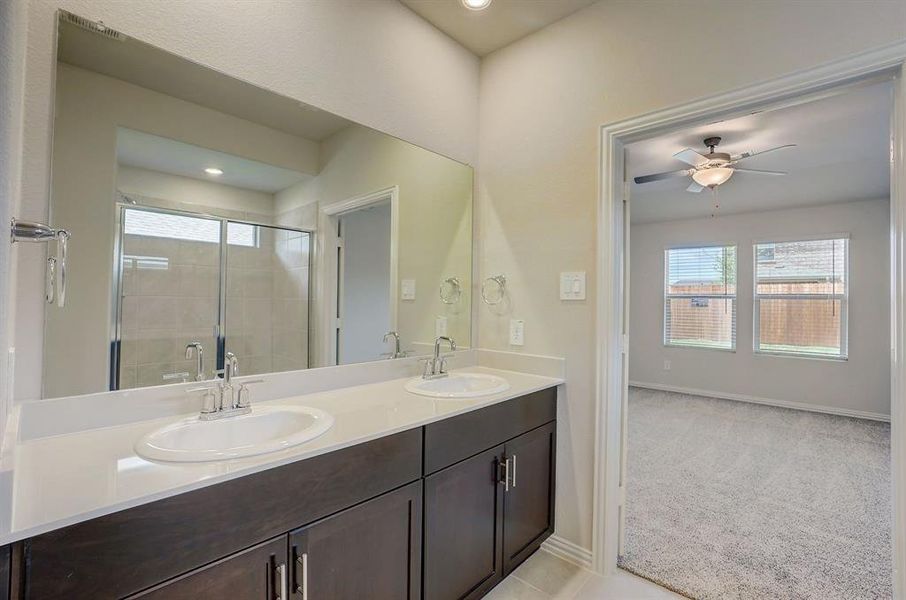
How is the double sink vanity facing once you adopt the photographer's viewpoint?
facing the viewer and to the right of the viewer

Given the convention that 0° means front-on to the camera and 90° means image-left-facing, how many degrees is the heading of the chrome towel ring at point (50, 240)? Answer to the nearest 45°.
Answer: approximately 270°

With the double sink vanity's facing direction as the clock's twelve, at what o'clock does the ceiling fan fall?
The ceiling fan is roughly at 10 o'clock from the double sink vanity.

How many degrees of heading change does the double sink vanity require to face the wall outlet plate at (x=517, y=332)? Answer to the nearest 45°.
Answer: approximately 90° to its left

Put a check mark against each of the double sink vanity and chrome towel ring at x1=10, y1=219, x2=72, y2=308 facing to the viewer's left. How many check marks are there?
0

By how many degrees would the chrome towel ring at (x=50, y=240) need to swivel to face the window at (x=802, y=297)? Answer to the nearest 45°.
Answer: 0° — it already faces it

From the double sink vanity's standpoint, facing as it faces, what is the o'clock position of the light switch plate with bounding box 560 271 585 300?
The light switch plate is roughly at 10 o'clock from the double sink vanity.

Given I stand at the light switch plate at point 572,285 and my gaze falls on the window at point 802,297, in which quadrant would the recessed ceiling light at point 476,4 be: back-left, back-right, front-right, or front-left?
back-left

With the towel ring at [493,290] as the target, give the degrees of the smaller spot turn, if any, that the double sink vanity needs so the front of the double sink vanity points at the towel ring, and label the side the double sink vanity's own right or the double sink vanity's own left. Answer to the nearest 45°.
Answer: approximately 90° to the double sink vanity's own left

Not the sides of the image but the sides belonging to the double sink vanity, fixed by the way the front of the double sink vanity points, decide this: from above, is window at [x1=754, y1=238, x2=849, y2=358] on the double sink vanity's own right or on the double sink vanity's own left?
on the double sink vanity's own left
